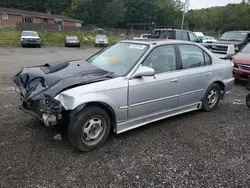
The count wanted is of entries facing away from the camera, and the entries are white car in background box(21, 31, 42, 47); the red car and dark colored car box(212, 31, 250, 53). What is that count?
0

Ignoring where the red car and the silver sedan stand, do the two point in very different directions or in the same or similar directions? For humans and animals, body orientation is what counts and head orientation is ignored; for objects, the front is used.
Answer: same or similar directions

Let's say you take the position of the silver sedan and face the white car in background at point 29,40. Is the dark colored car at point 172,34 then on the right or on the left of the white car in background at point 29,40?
right

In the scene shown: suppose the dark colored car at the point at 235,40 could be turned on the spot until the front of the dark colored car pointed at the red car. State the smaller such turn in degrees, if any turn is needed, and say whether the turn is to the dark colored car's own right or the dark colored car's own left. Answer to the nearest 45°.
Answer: approximately 45° to the dark colored car's own left

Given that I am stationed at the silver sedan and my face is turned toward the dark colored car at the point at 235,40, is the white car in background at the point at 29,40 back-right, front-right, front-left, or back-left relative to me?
front-left

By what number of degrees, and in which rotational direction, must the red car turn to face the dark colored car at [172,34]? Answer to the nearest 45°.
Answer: approximately 90° to its right

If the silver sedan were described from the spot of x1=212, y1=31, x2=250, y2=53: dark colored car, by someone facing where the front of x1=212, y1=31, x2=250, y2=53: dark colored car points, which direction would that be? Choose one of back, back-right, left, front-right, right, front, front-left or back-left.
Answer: front-left

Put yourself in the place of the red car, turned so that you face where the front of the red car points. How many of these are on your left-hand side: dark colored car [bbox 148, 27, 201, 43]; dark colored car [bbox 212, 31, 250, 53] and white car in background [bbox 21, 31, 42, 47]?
0

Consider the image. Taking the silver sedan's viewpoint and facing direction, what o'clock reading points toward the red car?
The red car is roughly at 6 o'clock from the silver sedan.

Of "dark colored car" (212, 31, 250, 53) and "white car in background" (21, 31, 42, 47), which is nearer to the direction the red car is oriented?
the white car in background

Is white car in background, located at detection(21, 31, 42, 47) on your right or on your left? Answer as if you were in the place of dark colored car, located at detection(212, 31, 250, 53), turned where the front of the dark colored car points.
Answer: on your right

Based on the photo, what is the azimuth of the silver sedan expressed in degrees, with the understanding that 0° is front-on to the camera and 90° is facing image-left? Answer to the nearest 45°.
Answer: approximately 45°

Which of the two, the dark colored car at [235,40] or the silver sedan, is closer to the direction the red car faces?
the silver sedan

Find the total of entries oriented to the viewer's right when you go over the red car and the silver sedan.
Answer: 0

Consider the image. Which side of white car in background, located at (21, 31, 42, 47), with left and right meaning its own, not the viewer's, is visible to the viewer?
front

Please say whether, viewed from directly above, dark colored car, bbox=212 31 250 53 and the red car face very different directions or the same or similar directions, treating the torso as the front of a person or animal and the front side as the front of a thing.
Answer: same or similar directions

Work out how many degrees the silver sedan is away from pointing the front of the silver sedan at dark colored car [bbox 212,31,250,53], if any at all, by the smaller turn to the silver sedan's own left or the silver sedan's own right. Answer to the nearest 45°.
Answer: approximately 180°
